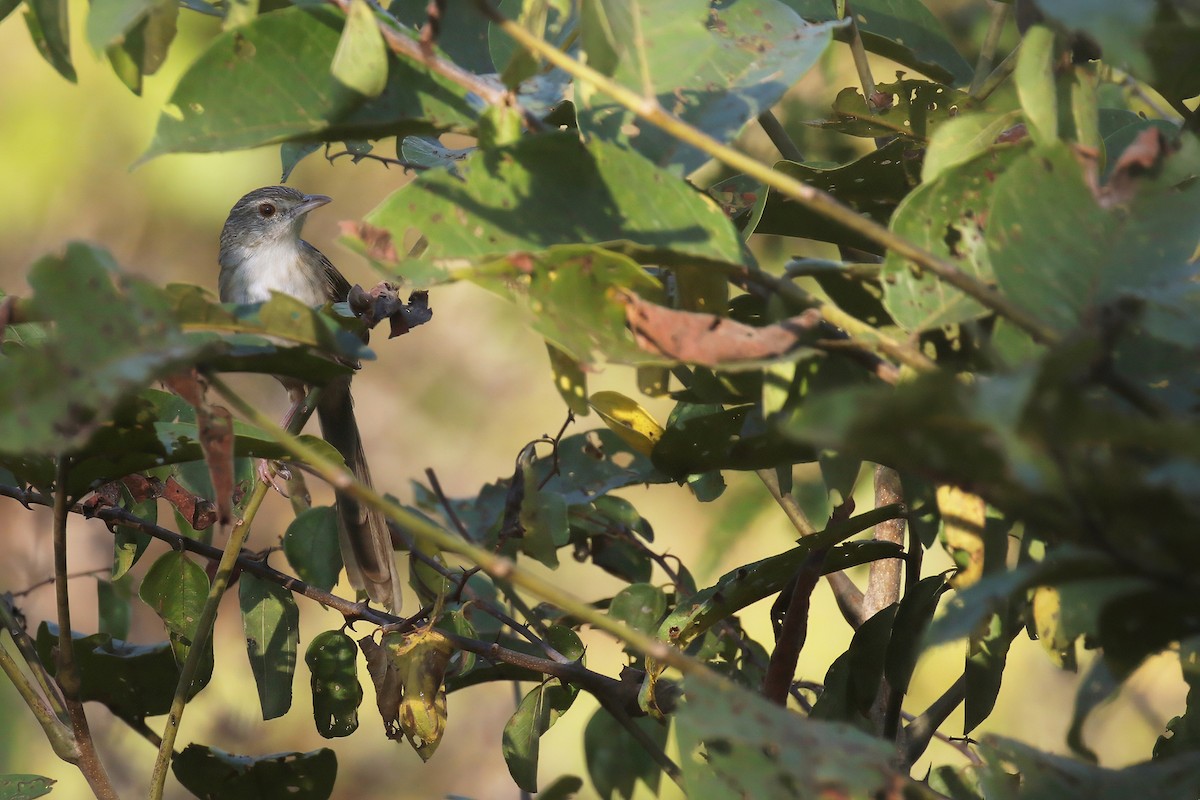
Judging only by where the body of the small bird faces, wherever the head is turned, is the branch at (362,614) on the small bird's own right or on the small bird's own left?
on the small bird's own left

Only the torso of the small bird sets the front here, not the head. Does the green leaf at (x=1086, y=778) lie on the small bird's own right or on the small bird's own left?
on the small bird's own left

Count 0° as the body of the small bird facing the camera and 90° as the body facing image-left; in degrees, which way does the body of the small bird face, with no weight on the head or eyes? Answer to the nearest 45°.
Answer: approximately 45°

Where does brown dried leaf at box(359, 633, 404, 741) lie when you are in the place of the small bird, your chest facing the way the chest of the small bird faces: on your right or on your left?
on your left

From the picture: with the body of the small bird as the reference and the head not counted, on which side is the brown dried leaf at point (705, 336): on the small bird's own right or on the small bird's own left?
on the small bird's own left

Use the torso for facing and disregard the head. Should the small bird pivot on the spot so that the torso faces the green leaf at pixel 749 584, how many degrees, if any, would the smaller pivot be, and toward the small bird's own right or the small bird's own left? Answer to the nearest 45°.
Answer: approximately 45° to the small bird's own left

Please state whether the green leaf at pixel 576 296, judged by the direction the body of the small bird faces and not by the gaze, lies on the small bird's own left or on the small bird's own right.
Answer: on the small bird's own left
